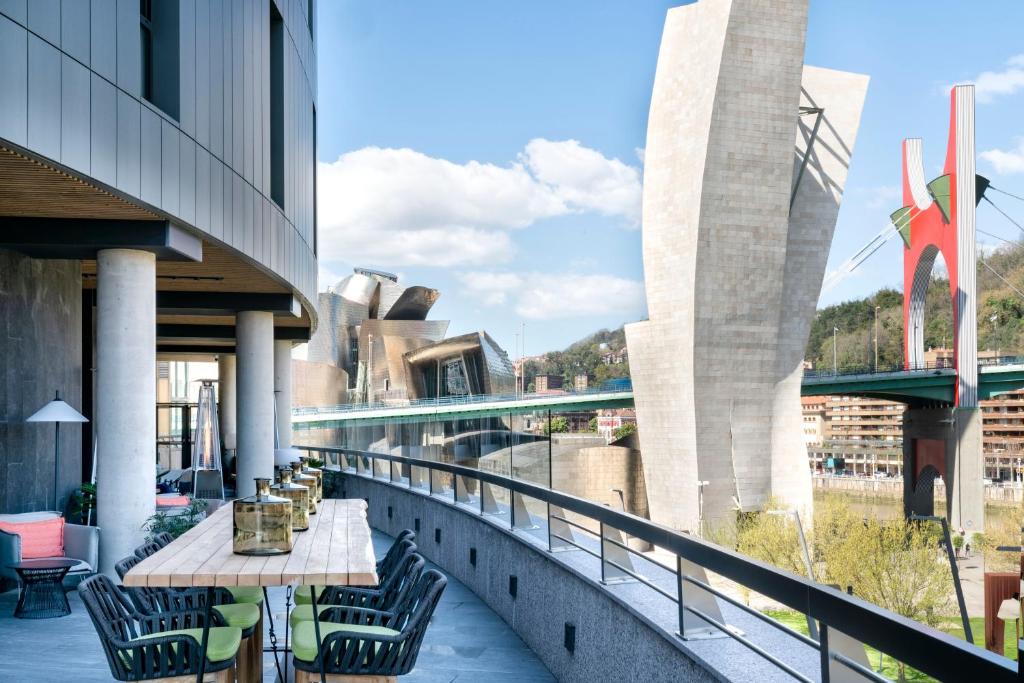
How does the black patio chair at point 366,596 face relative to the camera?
to the viewer's left

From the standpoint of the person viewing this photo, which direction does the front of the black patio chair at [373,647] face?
facing to the left of the viewer

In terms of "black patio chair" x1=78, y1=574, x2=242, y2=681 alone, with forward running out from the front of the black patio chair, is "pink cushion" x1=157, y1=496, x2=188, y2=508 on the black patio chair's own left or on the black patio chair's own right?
on the black patio chair's own left

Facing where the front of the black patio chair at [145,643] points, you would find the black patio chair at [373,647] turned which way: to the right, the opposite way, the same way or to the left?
the opposite way

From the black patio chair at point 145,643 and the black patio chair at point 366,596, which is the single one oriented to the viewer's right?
the black patio chair at point 145,643

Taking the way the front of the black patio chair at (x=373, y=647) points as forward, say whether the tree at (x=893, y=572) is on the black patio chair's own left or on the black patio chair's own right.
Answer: on the black patio chair's own right

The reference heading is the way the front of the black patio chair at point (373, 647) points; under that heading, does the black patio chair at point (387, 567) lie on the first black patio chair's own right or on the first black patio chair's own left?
on the first black patio chair's own right

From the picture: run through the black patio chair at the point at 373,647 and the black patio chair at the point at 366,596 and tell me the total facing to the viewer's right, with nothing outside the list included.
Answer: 0

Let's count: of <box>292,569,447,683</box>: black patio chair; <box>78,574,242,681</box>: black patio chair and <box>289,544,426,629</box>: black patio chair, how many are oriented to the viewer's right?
1

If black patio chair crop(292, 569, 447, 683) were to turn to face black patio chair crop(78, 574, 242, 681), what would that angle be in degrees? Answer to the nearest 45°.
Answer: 0° — it already faces it

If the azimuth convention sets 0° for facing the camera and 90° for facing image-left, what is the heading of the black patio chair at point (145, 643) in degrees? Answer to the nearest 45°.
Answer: approximately 270°

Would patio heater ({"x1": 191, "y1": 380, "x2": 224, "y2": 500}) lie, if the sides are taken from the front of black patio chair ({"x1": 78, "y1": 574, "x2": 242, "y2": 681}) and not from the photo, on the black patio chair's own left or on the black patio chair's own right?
on the black patio chair's own left

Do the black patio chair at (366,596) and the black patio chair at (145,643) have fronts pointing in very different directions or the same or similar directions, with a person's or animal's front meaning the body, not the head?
very different directions
